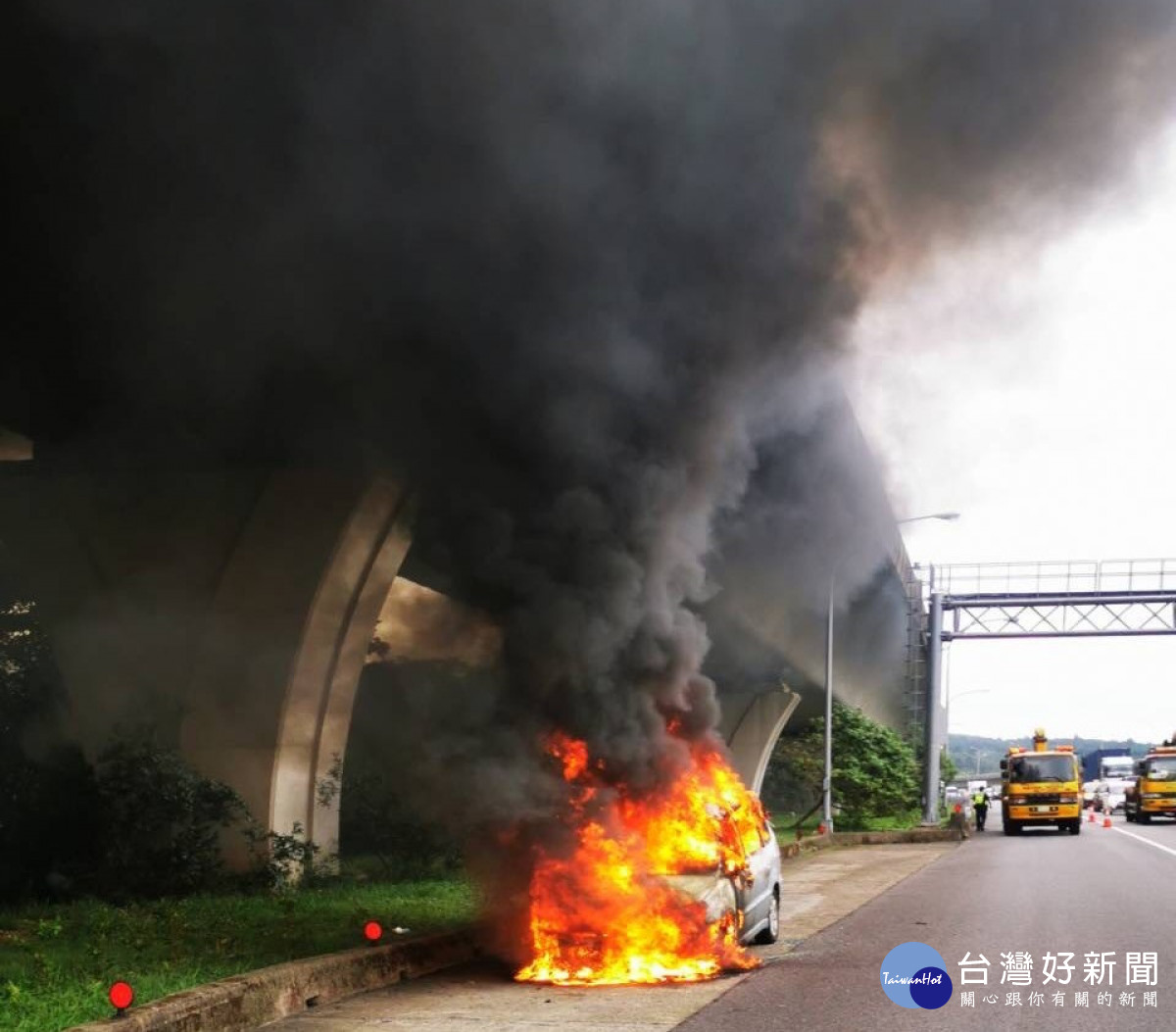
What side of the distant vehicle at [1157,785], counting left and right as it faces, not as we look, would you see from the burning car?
front

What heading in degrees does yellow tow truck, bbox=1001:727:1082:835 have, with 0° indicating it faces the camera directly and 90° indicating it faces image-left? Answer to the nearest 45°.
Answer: approximately 0°

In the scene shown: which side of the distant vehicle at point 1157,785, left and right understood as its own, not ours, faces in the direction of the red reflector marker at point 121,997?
front

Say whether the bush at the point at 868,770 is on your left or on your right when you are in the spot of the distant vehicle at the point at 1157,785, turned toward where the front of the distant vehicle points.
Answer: on your right

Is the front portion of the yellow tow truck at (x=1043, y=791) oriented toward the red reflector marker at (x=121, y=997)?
yes

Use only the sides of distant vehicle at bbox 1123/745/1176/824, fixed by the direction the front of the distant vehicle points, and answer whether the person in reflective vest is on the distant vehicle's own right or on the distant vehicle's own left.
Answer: on the distant vehicle's own right

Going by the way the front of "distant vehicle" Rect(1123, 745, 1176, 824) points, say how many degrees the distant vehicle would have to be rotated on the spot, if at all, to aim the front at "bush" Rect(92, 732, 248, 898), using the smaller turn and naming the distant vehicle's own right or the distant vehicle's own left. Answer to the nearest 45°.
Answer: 0° — it already faces it

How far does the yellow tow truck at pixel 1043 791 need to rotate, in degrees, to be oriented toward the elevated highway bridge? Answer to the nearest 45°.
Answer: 0° — it already faces it

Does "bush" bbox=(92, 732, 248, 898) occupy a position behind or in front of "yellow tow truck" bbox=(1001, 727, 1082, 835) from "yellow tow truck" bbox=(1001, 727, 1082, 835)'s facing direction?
in front

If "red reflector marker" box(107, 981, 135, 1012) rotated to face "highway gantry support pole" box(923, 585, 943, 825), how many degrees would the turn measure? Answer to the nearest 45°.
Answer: approximately 135° to its left

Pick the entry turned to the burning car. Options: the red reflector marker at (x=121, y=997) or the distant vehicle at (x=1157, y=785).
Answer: the distant vehicle

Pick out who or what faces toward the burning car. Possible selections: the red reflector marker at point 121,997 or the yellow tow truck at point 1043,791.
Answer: the yellow tow truck
